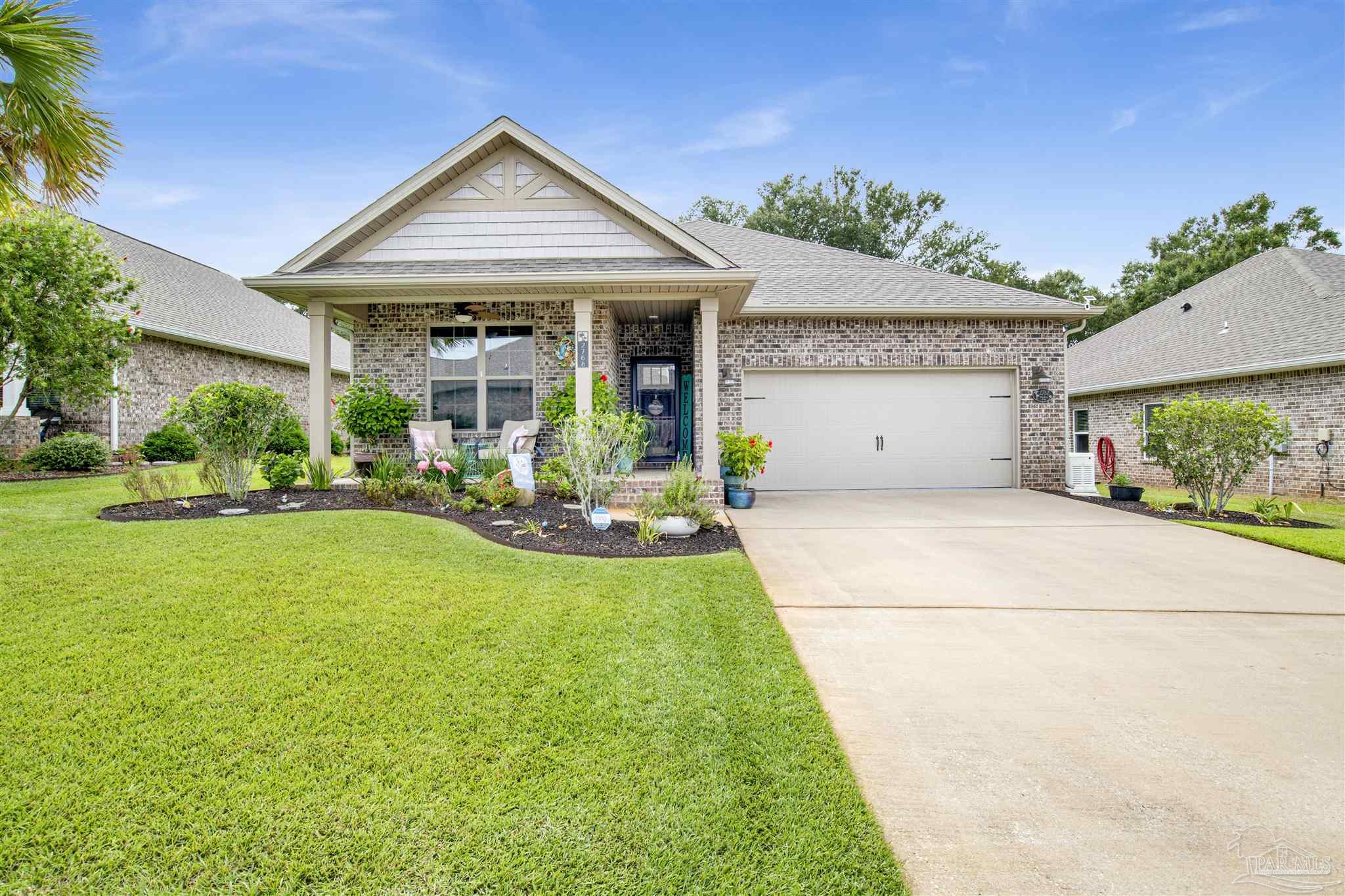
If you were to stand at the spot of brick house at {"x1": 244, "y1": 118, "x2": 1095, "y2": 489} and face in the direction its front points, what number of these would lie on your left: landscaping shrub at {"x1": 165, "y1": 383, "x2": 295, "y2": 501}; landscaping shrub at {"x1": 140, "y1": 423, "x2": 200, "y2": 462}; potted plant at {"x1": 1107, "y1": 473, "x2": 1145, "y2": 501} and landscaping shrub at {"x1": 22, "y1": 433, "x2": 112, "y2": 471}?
1

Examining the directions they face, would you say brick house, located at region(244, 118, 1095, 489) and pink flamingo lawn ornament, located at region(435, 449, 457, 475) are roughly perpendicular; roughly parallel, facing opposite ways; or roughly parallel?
roughly perpendicular

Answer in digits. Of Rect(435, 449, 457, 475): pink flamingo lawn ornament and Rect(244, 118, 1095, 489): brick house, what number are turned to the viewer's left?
1

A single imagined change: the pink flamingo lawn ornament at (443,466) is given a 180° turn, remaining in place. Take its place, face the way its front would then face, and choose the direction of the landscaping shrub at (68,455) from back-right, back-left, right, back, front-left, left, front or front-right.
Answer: back-left

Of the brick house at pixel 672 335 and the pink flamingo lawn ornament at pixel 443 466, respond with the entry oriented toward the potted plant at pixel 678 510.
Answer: the brick house

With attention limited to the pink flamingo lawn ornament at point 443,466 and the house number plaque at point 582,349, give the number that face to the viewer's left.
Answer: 1

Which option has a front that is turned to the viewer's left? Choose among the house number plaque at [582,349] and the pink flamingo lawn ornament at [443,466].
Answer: the pink flamingo lawn ornament

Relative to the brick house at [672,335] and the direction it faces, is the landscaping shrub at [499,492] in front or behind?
in front

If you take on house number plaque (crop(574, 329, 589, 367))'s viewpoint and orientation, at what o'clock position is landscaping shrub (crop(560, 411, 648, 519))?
The landscaping shrub is roughly at 12 o'clock from the house number plaque.

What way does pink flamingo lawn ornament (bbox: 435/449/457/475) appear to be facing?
to the viewer's left

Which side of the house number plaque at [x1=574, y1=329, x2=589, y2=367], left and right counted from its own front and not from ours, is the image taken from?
front

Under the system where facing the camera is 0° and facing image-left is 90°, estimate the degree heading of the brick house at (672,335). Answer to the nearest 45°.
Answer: approximately 0°

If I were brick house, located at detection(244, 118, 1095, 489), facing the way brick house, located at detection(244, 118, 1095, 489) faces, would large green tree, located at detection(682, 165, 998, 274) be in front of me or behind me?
behind
